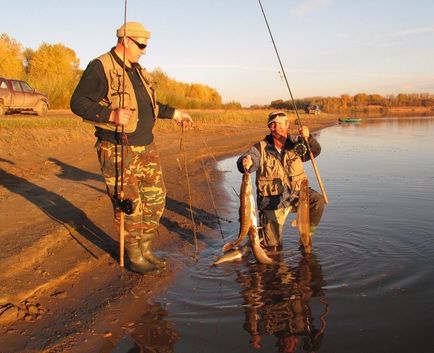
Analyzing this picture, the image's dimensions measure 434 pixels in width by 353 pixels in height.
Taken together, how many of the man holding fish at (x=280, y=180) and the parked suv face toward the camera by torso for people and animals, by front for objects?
1

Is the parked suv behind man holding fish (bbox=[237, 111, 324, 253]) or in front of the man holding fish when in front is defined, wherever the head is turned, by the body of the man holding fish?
behind

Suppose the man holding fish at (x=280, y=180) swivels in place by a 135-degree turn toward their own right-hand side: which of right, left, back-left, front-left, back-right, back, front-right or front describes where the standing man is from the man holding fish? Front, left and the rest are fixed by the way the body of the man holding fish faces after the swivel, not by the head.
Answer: left

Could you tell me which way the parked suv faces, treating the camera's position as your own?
facing to the right of the viewer

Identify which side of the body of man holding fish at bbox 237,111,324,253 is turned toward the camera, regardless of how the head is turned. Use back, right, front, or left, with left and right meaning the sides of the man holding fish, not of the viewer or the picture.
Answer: front

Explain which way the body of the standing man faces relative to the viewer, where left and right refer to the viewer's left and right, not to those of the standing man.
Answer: facing the viewer and to the right of the viewer

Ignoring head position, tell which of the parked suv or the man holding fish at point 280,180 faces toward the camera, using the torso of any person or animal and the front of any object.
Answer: the man holding fish
